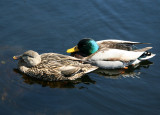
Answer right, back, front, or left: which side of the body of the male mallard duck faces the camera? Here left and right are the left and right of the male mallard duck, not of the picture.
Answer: left

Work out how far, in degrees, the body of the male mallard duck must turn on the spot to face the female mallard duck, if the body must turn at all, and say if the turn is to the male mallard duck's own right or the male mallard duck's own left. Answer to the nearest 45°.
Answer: approximately 45° to the male mallard duck's own left

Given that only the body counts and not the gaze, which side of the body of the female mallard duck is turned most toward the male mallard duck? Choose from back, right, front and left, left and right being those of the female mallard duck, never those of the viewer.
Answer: back

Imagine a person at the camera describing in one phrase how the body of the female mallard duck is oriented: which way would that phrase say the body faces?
to the viewer's left

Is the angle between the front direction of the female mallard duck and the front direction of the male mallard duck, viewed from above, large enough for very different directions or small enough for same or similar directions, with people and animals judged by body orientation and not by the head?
same or similar directions

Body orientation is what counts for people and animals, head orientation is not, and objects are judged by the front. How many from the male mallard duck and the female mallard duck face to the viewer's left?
2
